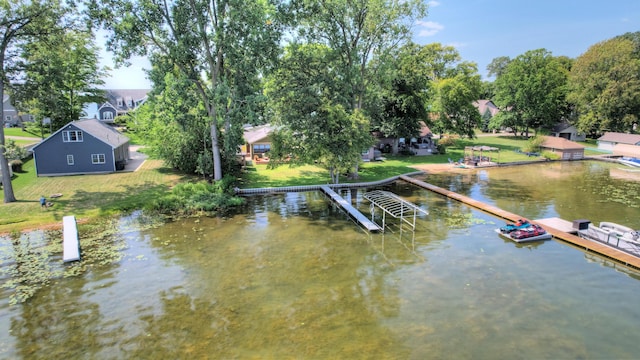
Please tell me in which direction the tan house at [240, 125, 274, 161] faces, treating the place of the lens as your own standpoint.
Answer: facing the viewer

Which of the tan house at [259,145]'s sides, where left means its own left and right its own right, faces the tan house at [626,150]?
left

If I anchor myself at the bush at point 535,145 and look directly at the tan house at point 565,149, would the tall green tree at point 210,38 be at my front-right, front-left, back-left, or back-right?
back-right

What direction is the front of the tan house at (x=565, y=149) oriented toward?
toward the camera

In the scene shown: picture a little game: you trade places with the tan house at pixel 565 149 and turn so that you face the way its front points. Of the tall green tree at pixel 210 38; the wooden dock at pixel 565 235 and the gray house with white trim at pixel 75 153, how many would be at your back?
0

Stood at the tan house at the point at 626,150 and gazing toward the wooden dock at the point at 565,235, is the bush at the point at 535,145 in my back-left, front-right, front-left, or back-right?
front-right

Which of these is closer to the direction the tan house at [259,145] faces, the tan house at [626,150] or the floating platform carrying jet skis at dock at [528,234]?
the floating platform carrying jet skis at dock

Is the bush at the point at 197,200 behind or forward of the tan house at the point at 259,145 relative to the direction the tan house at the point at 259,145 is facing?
forward

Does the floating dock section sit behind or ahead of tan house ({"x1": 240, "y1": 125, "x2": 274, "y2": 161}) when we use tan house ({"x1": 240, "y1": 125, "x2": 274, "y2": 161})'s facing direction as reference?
ahead

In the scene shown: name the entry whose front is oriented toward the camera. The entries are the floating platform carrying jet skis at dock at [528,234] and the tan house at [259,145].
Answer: the tan house

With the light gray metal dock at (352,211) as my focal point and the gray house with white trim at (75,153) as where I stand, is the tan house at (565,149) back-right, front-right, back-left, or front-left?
front-left
